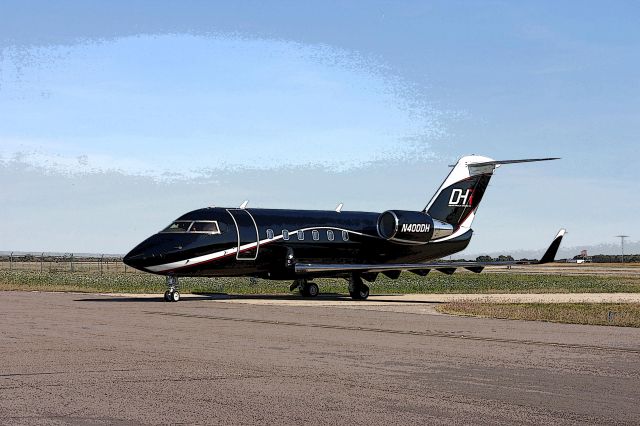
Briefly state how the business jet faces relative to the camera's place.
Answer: facing the viewer and to the left of the viewer
